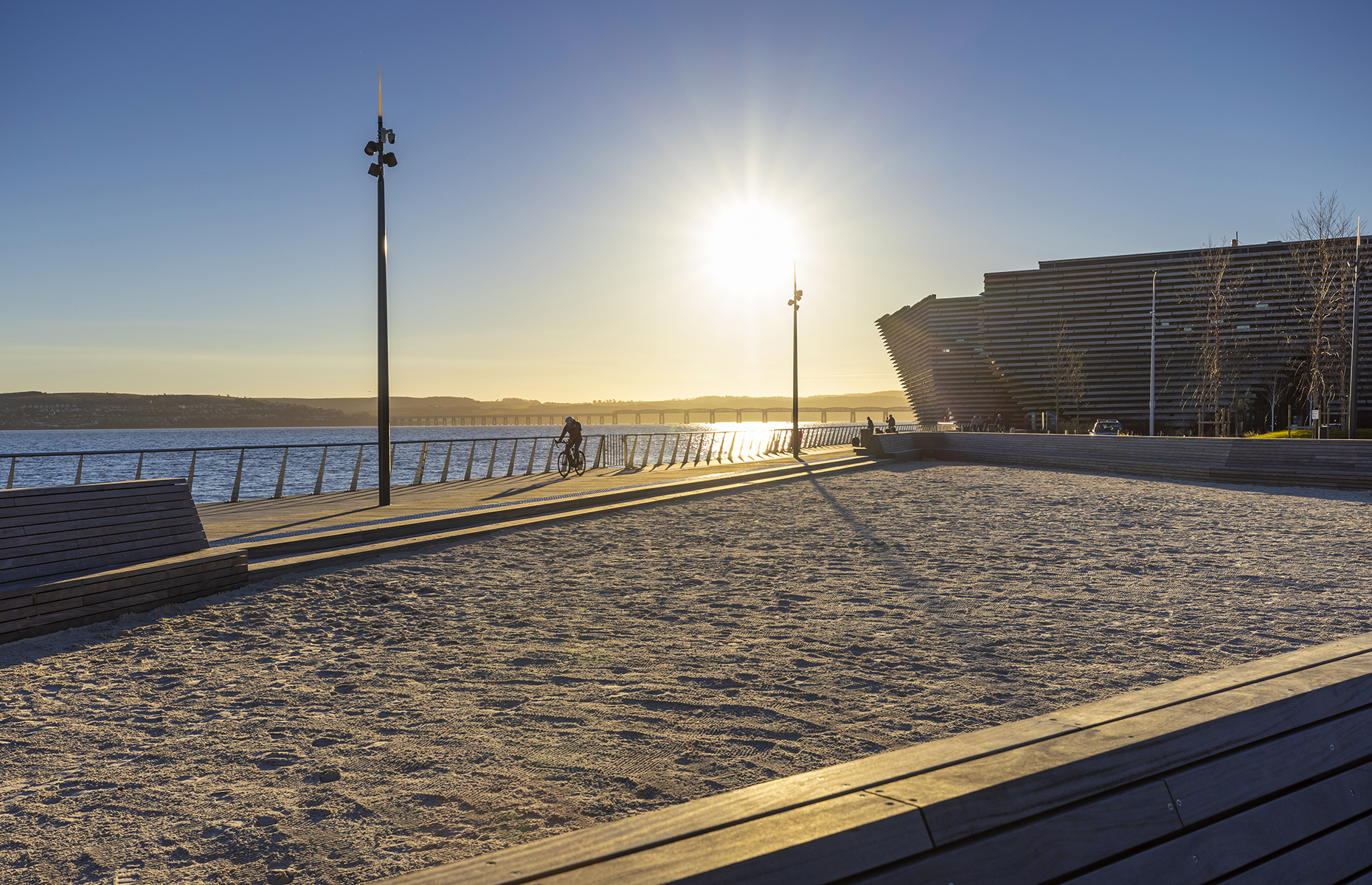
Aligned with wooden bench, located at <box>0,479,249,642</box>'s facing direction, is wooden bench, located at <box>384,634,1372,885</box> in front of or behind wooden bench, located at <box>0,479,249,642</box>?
in front

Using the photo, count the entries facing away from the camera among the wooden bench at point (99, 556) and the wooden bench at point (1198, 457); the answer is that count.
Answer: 0

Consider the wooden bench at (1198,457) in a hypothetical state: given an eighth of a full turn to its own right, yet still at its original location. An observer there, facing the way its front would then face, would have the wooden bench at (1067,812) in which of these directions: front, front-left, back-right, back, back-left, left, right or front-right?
left

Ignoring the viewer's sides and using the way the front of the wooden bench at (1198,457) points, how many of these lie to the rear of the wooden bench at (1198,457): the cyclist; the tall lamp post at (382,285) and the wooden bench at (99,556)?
0

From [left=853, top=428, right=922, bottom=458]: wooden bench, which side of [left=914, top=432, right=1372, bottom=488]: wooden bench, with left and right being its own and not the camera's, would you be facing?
right

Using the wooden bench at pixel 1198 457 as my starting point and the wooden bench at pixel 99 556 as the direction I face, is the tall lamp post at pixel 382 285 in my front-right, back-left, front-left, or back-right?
front-right

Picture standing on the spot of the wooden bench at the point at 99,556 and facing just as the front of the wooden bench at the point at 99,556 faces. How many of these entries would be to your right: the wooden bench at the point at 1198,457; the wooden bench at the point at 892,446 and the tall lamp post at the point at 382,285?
0

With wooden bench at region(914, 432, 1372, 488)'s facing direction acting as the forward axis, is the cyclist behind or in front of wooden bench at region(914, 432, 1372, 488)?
in front

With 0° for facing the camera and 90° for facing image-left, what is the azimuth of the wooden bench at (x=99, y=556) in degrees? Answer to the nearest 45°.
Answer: approximately 315°

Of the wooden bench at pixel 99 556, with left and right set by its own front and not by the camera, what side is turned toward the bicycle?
left

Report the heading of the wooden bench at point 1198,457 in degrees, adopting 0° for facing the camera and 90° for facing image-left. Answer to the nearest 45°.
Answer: approximately 45°

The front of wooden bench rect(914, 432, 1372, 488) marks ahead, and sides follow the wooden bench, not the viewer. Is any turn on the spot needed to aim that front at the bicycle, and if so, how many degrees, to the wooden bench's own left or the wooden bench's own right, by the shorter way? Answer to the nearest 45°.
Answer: approximately 45° to the wooden bench's own right

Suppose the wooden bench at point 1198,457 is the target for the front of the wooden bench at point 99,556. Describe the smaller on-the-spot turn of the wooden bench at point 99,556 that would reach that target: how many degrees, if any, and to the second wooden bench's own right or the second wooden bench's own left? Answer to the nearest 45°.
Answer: approximately 45° to the second wooden bench's own left
